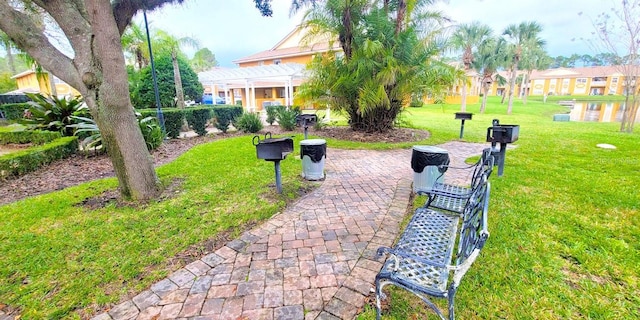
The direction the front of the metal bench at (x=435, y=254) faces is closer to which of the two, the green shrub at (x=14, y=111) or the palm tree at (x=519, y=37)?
the green shrub

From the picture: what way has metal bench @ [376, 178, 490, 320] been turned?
to the viewer's left

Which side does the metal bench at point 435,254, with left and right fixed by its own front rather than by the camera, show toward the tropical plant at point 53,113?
front

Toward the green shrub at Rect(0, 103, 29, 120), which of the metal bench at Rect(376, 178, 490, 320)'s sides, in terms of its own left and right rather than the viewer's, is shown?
front

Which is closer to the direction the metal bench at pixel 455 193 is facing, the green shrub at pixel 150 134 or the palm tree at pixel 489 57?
the green shrub

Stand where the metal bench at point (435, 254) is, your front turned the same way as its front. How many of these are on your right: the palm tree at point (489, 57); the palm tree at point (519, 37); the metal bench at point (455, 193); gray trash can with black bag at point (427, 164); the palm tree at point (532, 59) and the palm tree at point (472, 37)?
6

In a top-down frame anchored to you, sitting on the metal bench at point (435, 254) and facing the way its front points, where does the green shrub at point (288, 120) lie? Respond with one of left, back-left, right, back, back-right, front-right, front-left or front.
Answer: front-right

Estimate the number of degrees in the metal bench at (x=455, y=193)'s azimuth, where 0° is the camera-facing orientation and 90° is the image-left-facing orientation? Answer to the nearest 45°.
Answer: approximately 90°

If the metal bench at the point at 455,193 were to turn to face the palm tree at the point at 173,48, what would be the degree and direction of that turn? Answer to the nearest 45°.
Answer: approximately 45° to its right

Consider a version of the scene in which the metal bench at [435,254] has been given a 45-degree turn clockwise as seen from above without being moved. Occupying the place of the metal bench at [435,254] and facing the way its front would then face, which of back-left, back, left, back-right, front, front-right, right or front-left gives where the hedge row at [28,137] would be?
front-left

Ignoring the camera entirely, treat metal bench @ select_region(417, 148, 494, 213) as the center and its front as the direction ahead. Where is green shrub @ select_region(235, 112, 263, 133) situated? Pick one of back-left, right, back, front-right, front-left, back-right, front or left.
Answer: front-right

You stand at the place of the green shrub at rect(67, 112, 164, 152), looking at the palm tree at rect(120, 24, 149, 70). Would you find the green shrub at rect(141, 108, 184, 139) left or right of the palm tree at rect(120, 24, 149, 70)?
right

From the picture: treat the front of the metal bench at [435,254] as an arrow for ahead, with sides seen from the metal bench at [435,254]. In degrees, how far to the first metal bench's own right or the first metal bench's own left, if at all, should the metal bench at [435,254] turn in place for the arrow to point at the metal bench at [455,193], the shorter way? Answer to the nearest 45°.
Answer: approximately 90° to the first metal bench's own right

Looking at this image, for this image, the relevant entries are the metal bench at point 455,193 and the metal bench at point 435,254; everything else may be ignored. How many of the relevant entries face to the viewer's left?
2

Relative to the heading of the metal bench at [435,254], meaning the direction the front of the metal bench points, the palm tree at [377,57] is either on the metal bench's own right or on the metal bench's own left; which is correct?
on the metal bench's own right
